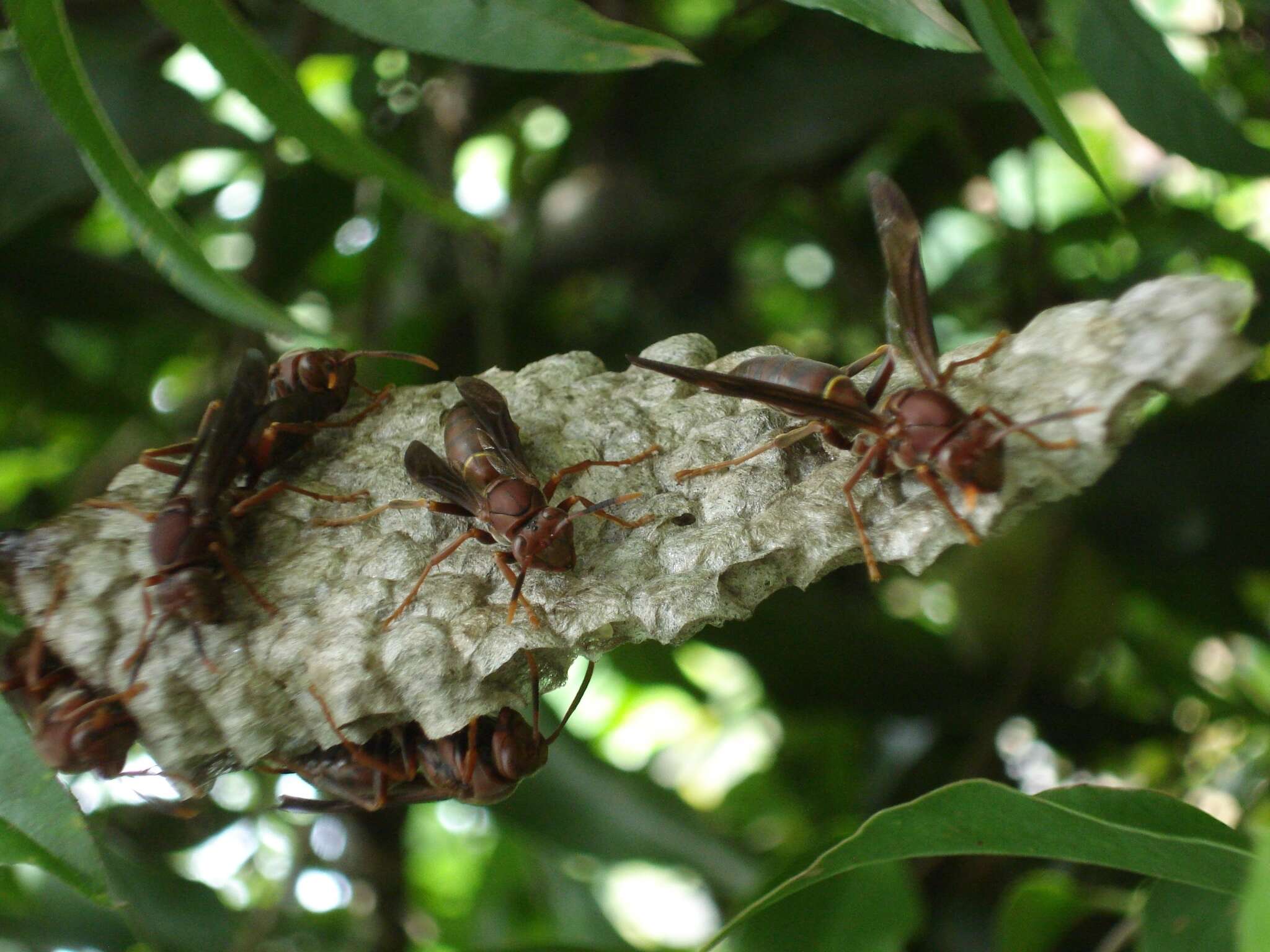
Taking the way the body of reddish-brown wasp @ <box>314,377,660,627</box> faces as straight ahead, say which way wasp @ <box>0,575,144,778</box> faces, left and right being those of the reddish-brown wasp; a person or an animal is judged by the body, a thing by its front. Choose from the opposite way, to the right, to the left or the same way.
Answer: the same way

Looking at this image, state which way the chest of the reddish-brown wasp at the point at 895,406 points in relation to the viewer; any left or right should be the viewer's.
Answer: facing the viewer and to the right of the viewer

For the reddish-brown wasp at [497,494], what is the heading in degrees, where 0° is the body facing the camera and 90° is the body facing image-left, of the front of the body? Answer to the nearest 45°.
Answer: approximately 315°

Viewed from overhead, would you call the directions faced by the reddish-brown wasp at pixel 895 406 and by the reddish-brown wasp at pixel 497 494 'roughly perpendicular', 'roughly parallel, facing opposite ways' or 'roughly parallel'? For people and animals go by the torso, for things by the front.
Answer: roughly parallel

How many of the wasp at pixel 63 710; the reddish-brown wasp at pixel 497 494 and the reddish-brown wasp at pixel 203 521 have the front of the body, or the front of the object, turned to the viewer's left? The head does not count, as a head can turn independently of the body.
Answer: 0
